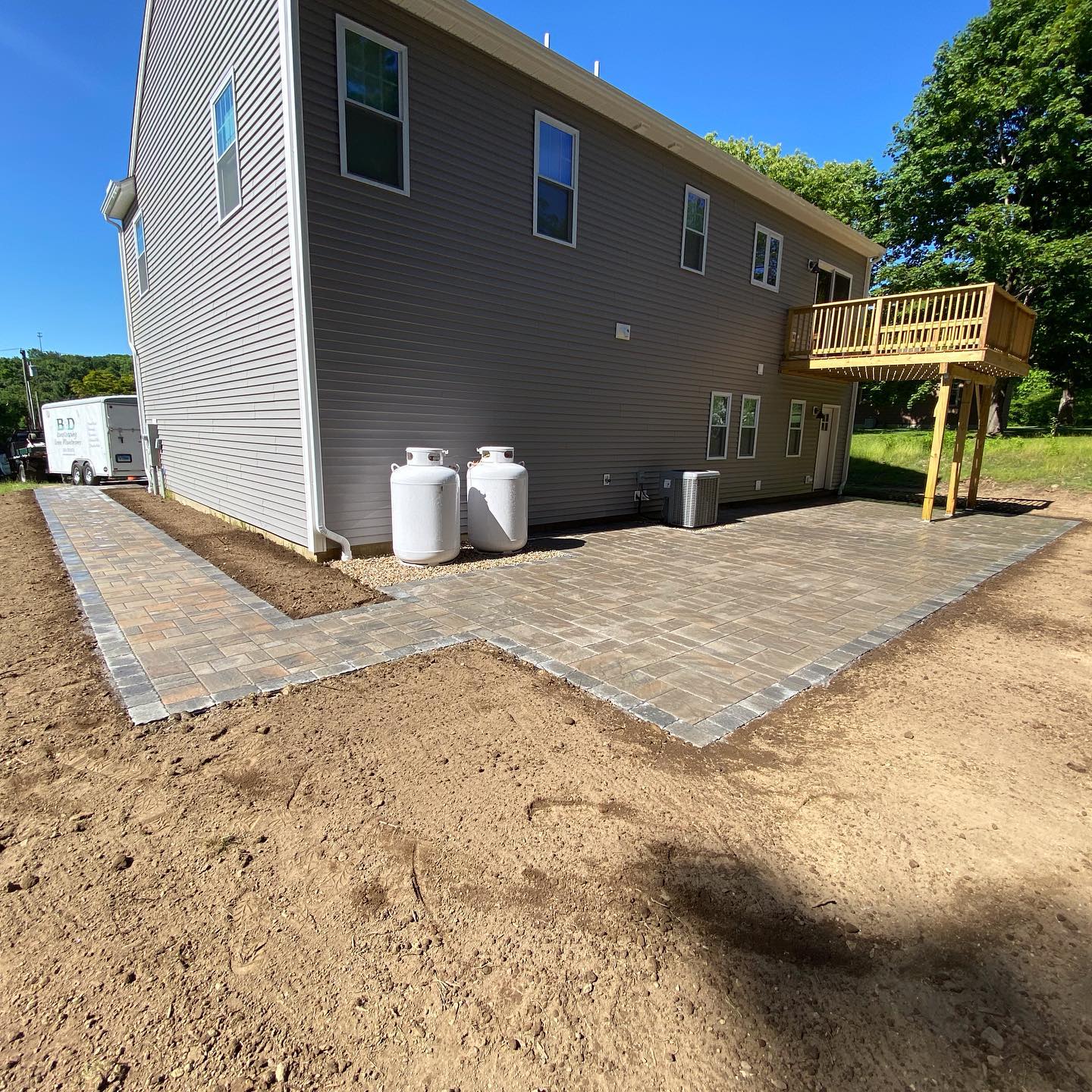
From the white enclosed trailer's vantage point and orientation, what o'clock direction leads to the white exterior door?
The white exterior door is roughly at 6 o'clock from the white enclosed trailer.

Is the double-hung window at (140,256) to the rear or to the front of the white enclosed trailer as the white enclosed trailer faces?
to the rear

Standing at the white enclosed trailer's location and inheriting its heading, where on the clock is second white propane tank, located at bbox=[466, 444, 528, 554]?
The second white propane tank is roughly at 7 o'clock from the white enclosed trailer.

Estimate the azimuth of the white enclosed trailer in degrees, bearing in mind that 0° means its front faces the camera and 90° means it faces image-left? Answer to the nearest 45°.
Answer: approximately 135°

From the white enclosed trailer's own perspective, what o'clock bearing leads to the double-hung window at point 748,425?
The double-hung window is roughly at 6 o'clock from the white enclosed trailer.

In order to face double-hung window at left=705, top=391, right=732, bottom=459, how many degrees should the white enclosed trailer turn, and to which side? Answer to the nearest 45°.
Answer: approximately 180°

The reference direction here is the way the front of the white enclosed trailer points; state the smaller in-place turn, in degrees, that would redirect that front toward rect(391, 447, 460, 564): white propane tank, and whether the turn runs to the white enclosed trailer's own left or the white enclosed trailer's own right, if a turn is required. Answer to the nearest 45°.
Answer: approximately 135° to the white enclosed trailer's own left

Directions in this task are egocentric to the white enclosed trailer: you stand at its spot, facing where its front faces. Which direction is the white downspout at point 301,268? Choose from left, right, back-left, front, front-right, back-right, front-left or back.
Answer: back-left

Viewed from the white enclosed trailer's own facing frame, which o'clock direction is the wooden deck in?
The wooden deck is roughly at 6 o'clock from the white enclosed trailer.

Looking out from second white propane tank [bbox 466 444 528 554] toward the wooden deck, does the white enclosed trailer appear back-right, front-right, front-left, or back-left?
back-left
